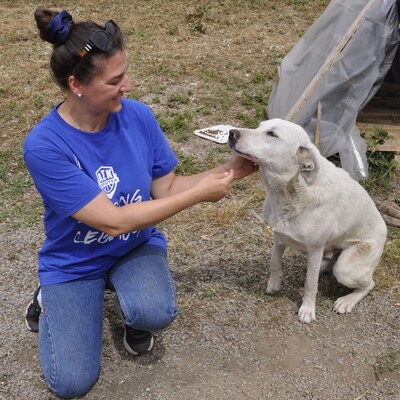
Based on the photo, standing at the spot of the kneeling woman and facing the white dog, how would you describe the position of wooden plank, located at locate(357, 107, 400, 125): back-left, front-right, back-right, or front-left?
front-left

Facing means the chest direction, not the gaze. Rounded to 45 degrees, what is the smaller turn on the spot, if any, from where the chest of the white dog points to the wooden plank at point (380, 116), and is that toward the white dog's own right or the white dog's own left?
approximately 135° to the white dog's own right

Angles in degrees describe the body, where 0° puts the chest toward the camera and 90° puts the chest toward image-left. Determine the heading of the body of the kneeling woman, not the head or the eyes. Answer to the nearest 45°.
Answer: approximately 315°

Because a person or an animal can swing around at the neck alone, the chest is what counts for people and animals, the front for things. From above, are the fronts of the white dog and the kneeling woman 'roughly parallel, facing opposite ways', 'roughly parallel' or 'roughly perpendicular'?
roughly perpendicular

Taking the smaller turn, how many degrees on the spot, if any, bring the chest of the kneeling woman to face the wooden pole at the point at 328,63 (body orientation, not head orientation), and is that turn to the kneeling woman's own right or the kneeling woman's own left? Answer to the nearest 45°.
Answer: approximately 90° to the kneeling woman's own left

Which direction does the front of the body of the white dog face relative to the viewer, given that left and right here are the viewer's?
facing the viewer and to the left of the viewer

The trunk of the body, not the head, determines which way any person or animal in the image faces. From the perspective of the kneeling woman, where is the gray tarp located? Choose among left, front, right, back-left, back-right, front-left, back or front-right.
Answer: left

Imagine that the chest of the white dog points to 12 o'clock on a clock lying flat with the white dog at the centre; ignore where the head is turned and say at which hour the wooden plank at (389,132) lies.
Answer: The wooden plank is roughly at 5 o'clock from the white dog.

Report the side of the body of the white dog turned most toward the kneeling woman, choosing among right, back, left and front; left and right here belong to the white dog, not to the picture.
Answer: front

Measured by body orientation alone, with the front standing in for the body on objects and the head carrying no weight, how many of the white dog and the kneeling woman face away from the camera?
0

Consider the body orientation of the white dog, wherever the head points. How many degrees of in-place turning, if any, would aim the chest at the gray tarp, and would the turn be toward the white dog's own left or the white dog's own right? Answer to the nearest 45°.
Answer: approximately 135° to the white dog's own right

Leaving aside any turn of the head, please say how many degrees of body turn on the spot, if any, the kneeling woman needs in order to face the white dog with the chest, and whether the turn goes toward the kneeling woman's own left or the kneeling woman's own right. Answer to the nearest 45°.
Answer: approximately 45° to the kneeling woman's own left

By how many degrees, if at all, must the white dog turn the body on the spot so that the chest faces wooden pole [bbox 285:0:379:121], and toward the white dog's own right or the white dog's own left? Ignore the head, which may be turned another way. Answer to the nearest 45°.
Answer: approximately 135° to the white dog's own right
